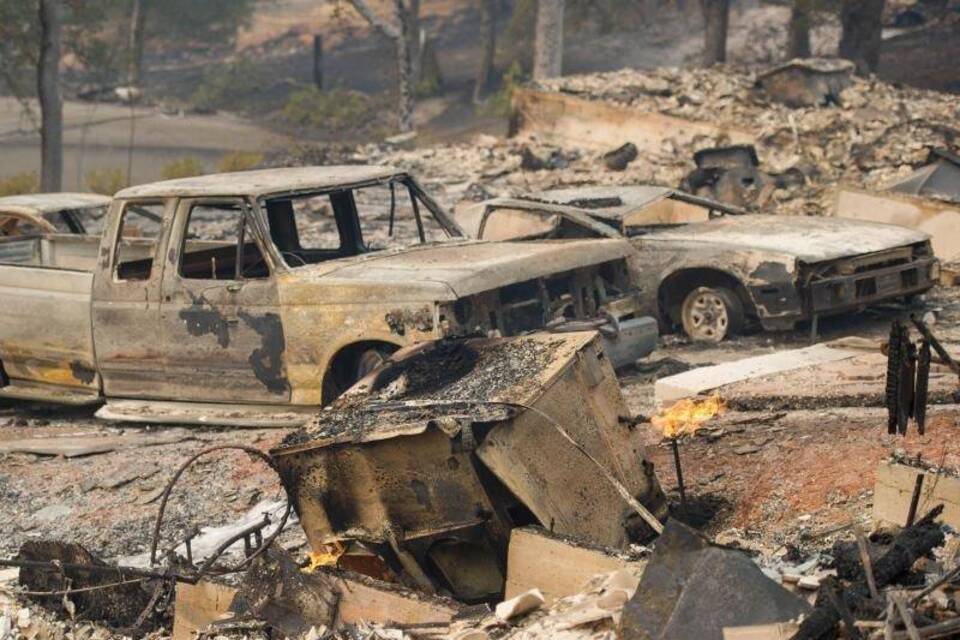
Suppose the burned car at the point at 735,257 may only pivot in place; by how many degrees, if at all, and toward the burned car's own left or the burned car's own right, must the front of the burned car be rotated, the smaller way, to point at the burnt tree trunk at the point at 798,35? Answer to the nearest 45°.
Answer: approximately 135° to the burned car's own left

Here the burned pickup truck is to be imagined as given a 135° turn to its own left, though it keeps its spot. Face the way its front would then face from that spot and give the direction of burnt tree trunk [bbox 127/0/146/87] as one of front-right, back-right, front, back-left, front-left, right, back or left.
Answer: front

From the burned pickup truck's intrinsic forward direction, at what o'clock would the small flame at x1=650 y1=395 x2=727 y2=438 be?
The small flame is roughly at 12 o'clock from the burned pickup truck.

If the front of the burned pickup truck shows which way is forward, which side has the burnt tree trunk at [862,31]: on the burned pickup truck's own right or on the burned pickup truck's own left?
on the burned pickup truck's own left

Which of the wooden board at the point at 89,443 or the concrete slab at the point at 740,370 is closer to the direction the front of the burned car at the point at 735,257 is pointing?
the concrete slab

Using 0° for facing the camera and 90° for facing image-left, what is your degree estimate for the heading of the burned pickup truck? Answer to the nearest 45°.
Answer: approximately 315°

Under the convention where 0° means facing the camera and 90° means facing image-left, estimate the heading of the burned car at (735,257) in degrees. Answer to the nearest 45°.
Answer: approximately 315°

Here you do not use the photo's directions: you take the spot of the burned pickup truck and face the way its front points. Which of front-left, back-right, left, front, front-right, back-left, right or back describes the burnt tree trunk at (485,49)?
back-left

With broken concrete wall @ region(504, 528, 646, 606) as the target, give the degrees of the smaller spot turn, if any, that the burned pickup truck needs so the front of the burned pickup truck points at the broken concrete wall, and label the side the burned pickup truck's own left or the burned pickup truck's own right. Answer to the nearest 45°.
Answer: approximately 45° to the burned pickup truck's own right
